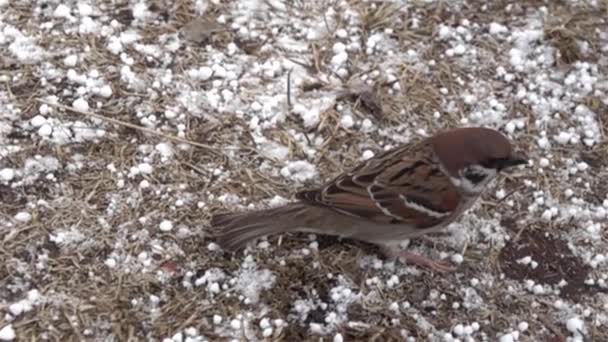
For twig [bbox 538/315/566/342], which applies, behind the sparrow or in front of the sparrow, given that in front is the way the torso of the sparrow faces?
in front

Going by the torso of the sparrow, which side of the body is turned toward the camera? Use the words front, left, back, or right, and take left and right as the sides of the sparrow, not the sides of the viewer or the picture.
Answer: right

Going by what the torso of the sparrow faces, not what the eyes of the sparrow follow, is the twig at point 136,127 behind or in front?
behind
